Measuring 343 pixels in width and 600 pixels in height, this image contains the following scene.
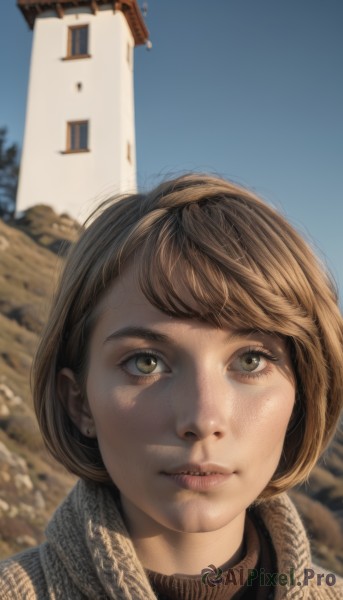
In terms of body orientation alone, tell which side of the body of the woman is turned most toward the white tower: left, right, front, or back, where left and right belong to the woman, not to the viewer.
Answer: back

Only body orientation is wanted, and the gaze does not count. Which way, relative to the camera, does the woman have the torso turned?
toward the camera
